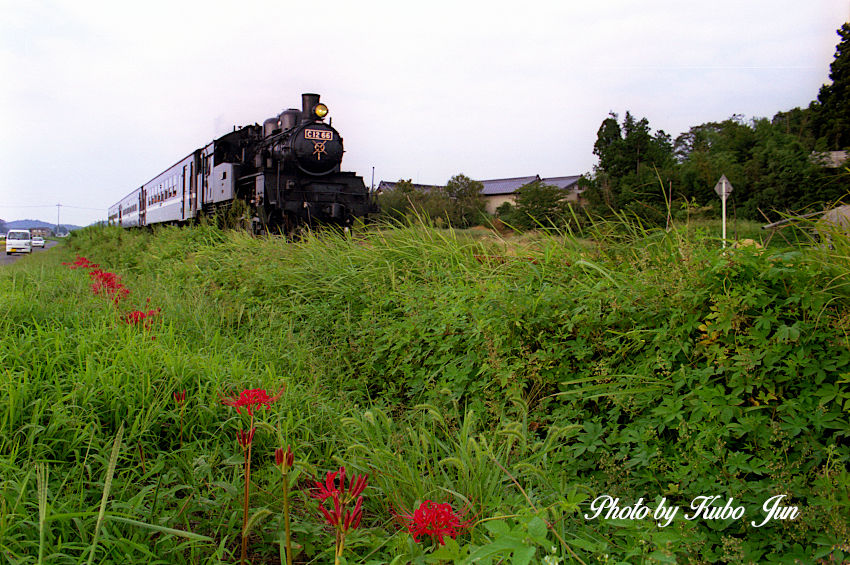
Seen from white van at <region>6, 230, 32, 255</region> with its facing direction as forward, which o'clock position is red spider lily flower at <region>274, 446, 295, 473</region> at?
The red spider lily flower is roughly at 12 o'clock from the white van.

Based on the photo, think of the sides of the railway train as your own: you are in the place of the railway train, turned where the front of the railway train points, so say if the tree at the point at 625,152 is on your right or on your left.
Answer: on your left

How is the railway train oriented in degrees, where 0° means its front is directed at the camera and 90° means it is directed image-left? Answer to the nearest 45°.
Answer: approximately 315°

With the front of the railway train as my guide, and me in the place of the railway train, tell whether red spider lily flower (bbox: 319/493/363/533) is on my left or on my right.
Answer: on my right

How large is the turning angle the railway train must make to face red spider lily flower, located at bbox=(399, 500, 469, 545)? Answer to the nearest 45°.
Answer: approximately 45° to its right

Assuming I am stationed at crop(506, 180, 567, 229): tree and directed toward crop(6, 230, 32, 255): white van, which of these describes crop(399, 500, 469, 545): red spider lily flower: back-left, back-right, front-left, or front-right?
front-left
